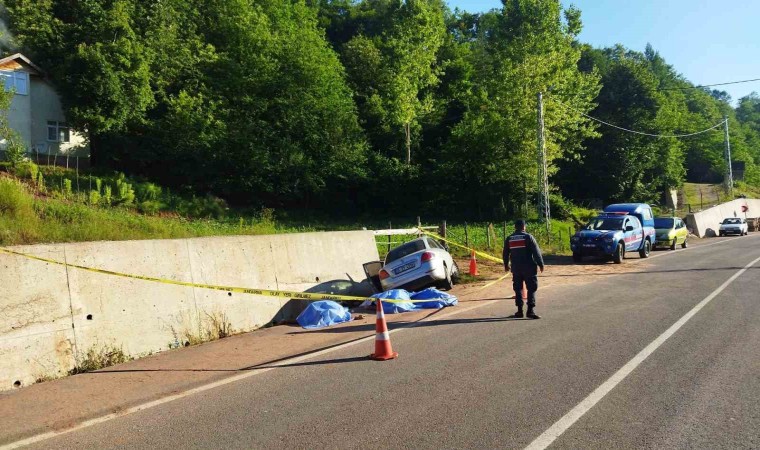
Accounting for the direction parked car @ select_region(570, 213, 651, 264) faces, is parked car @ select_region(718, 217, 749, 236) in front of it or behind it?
behind

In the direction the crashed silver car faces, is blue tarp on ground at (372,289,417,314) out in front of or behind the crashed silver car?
behind

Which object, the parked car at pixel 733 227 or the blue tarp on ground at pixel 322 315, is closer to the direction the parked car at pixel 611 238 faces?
the blue tarp on ground

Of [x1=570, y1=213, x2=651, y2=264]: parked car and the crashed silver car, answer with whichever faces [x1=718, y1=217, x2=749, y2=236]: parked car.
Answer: the crashed silver car

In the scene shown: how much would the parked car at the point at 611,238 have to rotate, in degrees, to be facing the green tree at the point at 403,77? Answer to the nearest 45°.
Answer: approximately 90° to its right

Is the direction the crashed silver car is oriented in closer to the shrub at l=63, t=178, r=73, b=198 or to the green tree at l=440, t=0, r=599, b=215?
the green tree

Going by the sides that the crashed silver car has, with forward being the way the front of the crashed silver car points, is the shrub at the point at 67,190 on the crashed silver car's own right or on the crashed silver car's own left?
on the crashed silver car's own left

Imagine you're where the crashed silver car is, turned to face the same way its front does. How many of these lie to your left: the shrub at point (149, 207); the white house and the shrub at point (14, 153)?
3

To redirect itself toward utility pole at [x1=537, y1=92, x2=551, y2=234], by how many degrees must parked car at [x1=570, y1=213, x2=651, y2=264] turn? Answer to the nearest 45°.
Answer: approximately 90° to its right

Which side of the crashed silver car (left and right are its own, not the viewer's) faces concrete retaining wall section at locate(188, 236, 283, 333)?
back

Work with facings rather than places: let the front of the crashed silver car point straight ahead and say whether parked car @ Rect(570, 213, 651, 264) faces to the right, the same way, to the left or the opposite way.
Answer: the opposite way
